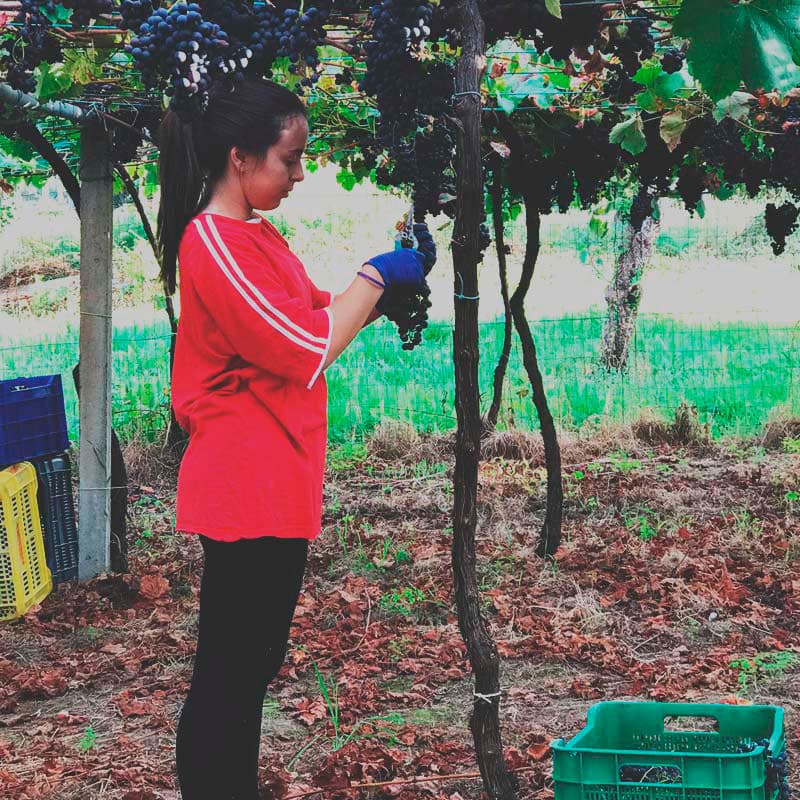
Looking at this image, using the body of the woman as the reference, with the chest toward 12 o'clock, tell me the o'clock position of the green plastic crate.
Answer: The green plastic crate is roughly at 12 o'clock from the woman.

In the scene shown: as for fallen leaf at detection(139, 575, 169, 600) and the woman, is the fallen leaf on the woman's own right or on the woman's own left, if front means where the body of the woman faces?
on the woman's own left

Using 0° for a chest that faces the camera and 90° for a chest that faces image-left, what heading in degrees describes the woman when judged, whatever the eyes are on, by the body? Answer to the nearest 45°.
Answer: approximately 270°

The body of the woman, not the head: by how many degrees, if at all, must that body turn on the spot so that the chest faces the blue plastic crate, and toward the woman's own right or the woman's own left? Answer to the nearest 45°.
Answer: approximately 90° to the woman's own left

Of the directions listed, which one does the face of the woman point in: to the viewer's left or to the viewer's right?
to the viewer's right

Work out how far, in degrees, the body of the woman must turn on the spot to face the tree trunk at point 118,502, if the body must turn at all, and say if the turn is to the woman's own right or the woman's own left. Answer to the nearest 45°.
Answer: approximately 90° to the woman's own left
